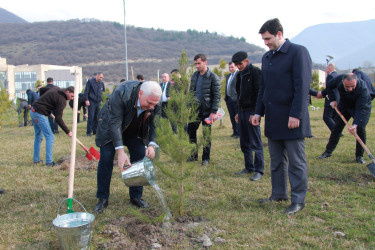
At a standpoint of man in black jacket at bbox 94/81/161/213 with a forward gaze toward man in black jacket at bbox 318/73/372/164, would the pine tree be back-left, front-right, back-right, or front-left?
front-right

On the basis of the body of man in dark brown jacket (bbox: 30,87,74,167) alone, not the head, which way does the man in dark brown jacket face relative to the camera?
to the viewer's right

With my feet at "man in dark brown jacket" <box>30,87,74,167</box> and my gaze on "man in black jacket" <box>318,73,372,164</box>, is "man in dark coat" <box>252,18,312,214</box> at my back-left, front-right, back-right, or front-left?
front-right

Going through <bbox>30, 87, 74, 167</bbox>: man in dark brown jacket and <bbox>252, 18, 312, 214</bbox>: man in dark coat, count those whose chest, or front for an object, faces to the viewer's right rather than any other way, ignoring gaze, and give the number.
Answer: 1

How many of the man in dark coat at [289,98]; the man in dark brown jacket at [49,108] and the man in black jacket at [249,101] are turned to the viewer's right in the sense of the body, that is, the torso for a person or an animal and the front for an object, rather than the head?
1

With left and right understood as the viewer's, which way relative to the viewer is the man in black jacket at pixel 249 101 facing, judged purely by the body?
facing the viewer and to the left of the viewer

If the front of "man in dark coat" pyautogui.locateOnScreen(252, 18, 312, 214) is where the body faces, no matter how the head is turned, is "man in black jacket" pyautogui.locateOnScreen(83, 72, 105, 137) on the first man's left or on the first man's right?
on the first man's right

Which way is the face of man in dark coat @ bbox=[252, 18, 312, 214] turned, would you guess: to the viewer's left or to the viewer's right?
to the viewer's left

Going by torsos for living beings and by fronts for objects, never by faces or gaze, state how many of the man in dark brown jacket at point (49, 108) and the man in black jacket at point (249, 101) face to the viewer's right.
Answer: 1

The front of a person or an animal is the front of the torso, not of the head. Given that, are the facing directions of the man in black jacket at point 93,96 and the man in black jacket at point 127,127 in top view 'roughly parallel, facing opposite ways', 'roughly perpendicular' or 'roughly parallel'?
roughly parallel

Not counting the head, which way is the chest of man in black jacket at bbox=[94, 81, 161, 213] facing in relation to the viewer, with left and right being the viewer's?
facing the viewer and to the right of the viewer
